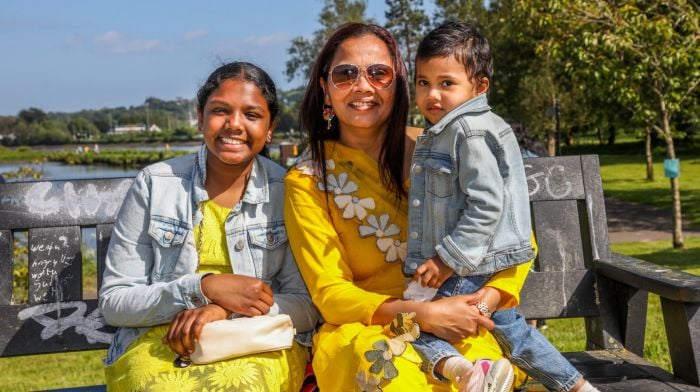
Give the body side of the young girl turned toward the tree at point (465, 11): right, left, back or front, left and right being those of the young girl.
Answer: back

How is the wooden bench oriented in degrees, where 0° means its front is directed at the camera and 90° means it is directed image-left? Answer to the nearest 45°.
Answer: approximately 0°

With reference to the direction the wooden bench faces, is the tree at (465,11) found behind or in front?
behind

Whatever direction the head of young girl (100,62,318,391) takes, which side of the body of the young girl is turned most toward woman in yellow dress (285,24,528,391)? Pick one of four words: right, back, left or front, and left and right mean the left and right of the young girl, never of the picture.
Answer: left

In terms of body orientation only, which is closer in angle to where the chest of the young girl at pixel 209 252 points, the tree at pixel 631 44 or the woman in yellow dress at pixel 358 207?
the woman in yellow dress

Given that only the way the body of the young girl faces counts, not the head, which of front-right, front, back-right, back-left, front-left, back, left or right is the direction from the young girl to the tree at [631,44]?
back-left
